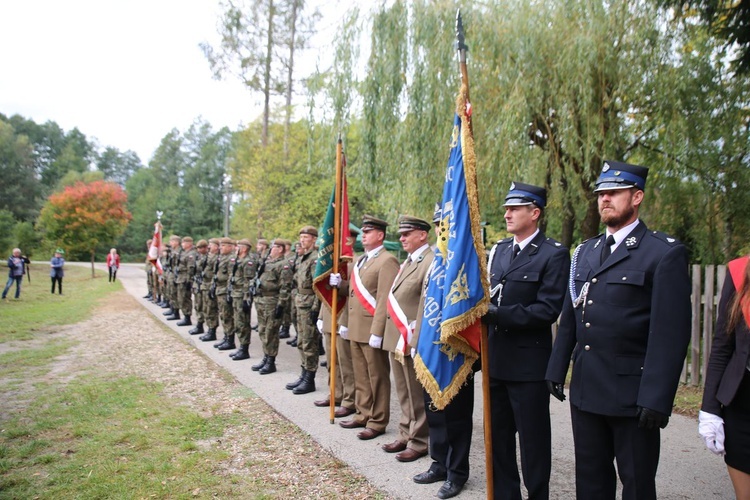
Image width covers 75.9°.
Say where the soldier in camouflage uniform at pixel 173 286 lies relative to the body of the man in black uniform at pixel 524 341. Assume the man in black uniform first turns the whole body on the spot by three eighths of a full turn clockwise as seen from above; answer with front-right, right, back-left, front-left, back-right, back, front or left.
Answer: front-left

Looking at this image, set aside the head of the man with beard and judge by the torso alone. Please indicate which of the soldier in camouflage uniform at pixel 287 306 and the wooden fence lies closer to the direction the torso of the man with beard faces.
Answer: the soldier in camouflage uniform

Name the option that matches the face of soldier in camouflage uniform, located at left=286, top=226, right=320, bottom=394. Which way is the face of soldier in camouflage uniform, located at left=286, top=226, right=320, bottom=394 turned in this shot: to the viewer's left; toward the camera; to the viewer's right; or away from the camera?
to the viewer's left

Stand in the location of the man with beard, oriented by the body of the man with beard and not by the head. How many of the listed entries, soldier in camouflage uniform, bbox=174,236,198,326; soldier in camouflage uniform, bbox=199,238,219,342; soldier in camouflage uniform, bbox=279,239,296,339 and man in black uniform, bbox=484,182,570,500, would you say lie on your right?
4

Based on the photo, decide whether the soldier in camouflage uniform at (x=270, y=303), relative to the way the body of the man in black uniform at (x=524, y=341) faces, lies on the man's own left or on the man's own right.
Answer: on the man's own right

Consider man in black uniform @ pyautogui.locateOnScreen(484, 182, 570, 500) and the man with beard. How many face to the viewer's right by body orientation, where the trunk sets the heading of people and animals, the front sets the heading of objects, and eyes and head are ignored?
0

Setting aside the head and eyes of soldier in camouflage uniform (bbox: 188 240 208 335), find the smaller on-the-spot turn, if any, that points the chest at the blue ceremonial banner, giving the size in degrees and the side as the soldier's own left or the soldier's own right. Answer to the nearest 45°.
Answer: approximately 45° to the soldier's own left

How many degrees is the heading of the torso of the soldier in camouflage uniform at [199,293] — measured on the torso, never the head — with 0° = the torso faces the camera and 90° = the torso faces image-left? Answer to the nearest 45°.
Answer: approximately 45°

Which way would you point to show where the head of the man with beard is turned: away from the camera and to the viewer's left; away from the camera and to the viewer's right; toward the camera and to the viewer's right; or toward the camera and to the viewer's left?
toward the camera and to the viewer's left

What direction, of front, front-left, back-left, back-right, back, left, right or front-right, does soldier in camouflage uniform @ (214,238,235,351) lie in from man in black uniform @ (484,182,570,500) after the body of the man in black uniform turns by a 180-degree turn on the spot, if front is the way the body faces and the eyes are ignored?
left

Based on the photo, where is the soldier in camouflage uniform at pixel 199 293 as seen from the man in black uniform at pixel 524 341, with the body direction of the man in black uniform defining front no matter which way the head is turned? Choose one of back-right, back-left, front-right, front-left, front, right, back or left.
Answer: right

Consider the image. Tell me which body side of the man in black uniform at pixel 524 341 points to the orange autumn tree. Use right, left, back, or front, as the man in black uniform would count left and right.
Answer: right

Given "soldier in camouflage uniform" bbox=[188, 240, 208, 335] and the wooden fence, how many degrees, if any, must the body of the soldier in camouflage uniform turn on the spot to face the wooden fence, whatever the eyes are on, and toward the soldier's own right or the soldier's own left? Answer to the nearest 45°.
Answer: approximately 90° to the soldier's own left

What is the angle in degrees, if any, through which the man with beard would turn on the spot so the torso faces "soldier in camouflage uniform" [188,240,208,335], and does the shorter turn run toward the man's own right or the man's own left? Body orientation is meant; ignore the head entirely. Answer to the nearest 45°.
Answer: approximately 90° to the man's own right

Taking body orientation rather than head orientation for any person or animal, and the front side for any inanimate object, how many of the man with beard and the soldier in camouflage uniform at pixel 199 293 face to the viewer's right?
0

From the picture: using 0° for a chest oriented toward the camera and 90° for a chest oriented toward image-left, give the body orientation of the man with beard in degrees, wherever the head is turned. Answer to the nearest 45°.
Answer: approximately 45°
